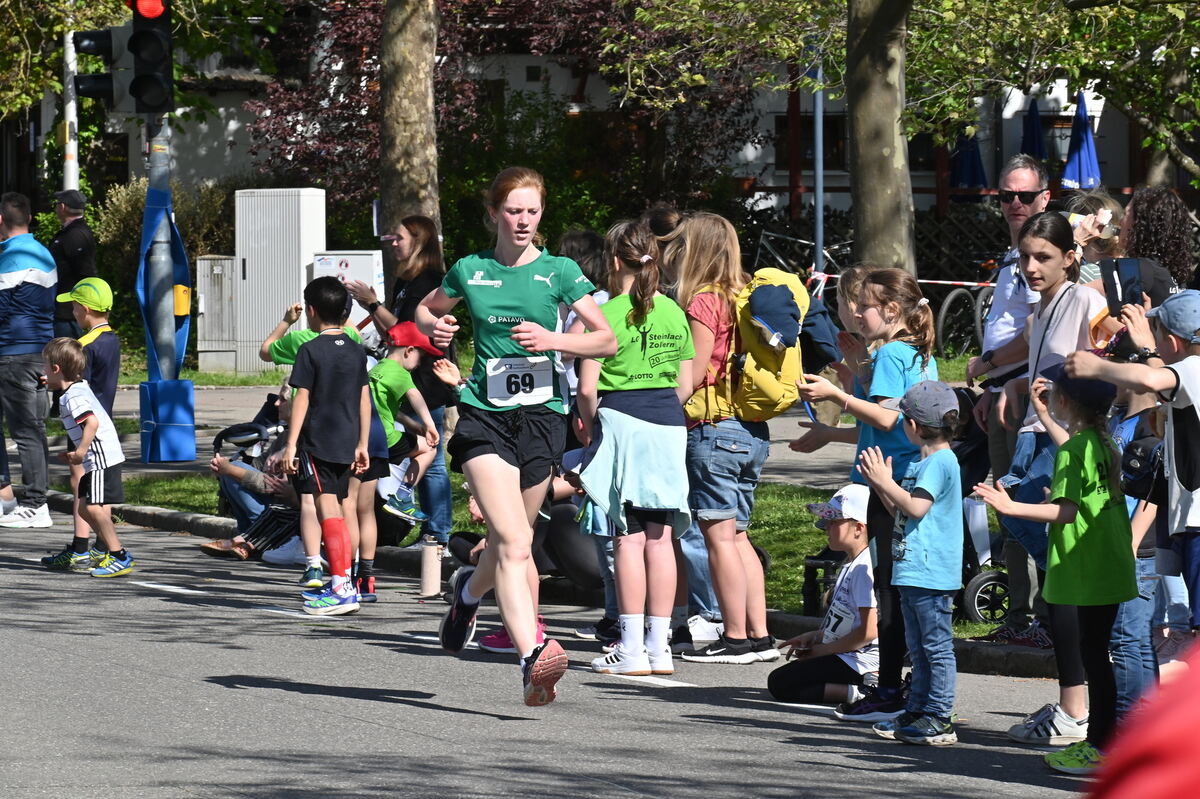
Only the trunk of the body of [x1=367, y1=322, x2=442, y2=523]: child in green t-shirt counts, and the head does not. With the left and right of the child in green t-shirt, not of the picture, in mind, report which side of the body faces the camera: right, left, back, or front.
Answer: right

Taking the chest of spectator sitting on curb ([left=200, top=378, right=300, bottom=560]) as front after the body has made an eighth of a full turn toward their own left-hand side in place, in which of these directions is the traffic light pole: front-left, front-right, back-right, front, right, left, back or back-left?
back-right

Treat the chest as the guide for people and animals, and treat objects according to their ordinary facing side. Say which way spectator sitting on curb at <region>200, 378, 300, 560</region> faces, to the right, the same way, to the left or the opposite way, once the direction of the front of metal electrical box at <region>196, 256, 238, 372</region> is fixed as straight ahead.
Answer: to the right

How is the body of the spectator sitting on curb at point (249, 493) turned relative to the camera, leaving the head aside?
to the viewer's left

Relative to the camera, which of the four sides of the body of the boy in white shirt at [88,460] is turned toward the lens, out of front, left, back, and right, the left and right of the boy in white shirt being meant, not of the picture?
left

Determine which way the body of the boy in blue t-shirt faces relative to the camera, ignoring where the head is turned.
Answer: to the viewer's left

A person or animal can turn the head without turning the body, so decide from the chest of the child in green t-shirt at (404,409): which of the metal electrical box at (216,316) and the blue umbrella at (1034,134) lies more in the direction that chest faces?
the blue umbrella

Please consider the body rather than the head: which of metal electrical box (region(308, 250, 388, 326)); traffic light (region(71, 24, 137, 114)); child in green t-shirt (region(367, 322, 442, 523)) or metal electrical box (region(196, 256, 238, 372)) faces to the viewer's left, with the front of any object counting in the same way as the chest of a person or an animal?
the traffic light

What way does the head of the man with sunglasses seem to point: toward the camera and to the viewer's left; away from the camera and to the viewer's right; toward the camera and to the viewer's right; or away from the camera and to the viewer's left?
toward the camera and to the viewer's left

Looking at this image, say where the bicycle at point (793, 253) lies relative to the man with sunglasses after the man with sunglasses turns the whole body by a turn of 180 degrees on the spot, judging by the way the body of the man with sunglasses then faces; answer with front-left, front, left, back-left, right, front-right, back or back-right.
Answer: front-left

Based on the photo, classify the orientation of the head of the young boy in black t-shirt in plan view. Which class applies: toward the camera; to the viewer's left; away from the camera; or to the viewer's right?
away from the camera

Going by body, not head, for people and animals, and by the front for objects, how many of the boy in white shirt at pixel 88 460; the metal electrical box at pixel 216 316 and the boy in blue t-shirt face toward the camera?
1

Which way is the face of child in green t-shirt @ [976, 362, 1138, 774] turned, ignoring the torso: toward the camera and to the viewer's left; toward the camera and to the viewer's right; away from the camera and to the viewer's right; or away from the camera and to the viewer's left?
away from the camera and to the viewer's left
